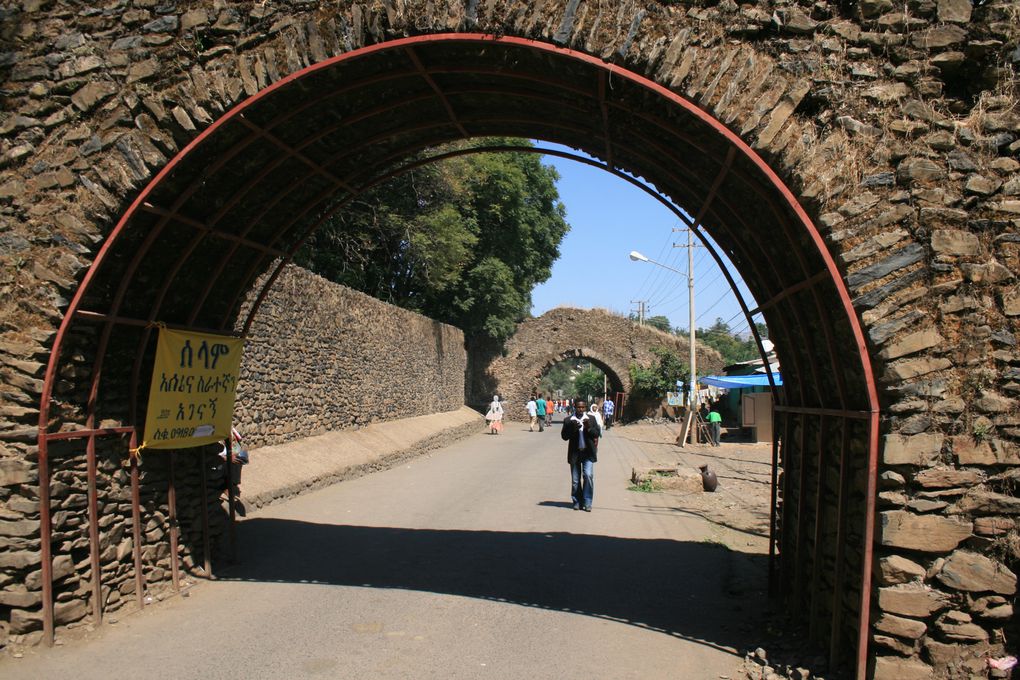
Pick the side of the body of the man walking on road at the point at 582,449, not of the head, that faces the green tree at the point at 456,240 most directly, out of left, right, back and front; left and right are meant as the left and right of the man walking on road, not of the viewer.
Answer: back

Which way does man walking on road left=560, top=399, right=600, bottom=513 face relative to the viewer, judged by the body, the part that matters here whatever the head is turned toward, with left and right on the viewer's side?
facing the viewer

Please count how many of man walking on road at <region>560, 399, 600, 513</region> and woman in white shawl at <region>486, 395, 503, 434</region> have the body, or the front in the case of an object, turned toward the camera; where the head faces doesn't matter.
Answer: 2

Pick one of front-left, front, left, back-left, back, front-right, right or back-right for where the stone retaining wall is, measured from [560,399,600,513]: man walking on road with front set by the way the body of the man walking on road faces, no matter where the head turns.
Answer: back-right

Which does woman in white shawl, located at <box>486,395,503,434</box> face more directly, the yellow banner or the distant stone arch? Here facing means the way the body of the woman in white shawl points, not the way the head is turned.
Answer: the yellow banner

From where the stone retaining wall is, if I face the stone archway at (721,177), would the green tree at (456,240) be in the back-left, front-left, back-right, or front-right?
back-left

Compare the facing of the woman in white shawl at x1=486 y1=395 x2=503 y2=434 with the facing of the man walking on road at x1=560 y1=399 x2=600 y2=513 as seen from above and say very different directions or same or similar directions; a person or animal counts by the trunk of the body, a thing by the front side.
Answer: same or similar directions

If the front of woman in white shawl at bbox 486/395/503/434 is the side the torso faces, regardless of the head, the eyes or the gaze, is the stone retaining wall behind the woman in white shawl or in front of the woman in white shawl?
in front

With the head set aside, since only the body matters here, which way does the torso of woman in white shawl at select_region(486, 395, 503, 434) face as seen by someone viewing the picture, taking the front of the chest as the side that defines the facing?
toward the camera

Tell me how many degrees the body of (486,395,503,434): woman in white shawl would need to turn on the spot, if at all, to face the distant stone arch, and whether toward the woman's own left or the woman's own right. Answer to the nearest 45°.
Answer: approximately 180°

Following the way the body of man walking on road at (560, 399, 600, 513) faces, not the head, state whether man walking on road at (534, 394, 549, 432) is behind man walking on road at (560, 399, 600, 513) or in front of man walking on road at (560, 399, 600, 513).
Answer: behind

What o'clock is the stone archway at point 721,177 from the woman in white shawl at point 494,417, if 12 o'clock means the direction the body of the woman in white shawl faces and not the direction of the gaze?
The stone archway is roughly at 6 o'clock from the woman in white shawl.

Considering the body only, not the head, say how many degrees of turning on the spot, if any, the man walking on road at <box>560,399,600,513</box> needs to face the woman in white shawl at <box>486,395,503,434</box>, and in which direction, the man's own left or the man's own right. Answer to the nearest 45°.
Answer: approximately 180°

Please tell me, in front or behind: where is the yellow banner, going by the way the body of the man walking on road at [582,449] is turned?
in front

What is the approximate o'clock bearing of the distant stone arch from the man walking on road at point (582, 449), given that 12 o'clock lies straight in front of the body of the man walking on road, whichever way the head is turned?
The distant stone arch is roughly at 6 o'clock from the man walking on road.

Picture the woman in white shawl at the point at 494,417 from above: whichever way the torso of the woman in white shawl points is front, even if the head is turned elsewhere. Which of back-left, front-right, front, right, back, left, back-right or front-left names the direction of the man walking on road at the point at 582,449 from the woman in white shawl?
back
